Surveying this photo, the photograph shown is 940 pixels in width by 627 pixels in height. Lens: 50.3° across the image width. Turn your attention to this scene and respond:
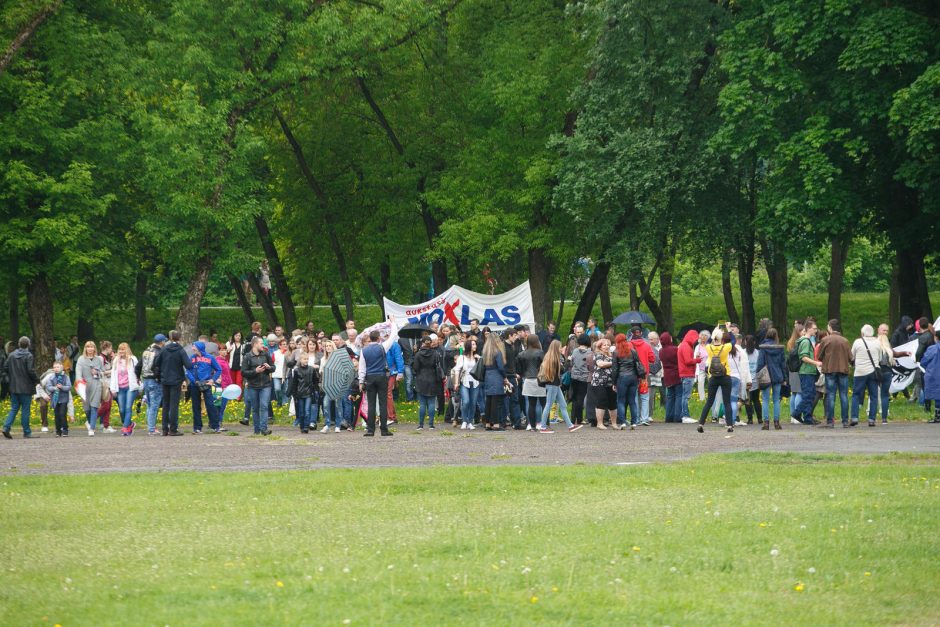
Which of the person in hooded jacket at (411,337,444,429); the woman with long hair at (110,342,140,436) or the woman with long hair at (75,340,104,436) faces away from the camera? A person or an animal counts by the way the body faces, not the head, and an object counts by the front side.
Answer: the person in hooded jacket

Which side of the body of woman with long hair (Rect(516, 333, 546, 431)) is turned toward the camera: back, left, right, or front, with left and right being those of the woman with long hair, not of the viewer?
back

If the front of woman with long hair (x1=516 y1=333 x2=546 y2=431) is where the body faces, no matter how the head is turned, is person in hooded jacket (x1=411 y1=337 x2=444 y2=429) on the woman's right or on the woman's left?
on the woman's left

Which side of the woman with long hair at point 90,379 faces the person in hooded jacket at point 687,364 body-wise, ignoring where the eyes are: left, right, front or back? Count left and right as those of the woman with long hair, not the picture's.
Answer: left

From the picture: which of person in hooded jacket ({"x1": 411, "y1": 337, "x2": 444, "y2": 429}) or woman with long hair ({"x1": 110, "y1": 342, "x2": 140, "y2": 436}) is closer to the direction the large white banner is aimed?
the person in hooded jacket

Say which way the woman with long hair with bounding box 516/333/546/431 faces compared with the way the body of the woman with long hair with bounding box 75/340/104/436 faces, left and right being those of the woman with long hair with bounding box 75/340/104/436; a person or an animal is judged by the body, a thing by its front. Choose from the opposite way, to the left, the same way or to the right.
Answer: the opposite way

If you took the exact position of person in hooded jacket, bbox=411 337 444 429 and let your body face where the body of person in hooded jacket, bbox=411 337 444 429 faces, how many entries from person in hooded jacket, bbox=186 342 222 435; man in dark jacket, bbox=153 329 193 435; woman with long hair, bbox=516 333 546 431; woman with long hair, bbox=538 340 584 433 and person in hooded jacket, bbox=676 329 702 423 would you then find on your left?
2

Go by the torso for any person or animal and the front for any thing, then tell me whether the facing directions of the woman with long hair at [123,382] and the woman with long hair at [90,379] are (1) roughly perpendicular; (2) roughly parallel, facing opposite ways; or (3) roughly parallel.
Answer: roughly parallel

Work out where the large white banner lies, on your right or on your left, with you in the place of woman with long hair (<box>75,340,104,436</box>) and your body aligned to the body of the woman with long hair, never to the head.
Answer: on your left

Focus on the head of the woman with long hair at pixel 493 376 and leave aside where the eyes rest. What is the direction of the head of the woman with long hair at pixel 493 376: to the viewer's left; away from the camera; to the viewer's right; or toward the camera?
away from the camera

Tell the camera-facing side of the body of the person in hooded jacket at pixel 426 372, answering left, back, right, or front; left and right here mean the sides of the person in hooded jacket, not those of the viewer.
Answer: back

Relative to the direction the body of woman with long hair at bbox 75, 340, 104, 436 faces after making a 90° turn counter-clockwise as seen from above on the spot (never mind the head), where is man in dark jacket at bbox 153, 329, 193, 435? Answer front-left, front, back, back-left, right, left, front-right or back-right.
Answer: front-right

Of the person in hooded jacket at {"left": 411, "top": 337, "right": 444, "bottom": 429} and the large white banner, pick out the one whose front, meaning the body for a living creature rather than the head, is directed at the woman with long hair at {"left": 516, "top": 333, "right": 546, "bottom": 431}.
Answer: the large white banner

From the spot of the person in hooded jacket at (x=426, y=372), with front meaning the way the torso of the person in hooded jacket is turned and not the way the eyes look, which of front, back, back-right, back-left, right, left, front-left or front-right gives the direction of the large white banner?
front

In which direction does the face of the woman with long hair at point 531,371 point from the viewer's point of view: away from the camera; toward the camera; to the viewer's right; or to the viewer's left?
away from the camera

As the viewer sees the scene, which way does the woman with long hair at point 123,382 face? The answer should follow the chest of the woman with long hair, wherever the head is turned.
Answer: toward the camera

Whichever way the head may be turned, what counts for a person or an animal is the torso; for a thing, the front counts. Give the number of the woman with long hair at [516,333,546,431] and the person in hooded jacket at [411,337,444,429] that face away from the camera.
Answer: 2

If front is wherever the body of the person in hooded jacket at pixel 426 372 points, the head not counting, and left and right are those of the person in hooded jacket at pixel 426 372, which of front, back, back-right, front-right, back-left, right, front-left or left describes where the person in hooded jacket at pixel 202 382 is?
left

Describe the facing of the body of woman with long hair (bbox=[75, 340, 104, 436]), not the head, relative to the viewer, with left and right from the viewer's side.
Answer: facing the viewer
